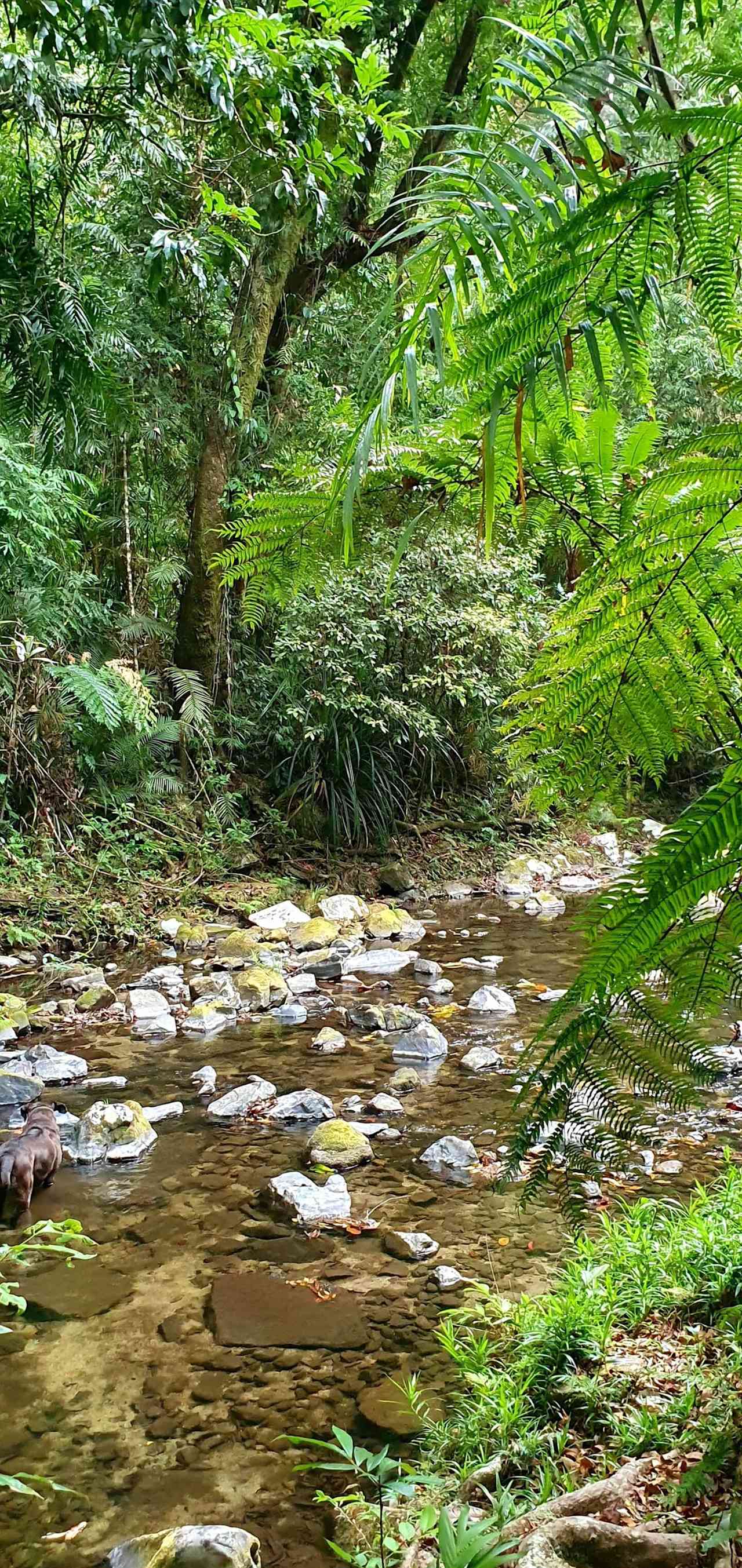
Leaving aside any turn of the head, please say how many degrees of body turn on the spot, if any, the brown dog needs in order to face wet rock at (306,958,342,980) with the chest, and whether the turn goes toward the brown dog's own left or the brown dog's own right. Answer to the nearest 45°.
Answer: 0° — it already faces it

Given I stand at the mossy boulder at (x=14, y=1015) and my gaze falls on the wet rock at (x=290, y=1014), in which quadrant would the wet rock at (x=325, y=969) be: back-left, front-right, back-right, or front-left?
front-left

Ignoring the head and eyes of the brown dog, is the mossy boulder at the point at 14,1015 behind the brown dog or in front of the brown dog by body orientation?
in front

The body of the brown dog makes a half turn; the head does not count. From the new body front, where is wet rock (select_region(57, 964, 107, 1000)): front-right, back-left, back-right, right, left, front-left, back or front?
back-right

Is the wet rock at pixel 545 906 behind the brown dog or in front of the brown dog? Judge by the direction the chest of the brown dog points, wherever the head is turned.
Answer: in front

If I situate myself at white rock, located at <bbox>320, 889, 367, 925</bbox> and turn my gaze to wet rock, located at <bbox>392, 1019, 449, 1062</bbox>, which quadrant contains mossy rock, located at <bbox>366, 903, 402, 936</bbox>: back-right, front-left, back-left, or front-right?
front-left

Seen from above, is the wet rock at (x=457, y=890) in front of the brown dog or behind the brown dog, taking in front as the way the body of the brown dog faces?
in front

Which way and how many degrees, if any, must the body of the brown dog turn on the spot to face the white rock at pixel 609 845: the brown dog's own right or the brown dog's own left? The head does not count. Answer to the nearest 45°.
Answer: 0° — it already faces it

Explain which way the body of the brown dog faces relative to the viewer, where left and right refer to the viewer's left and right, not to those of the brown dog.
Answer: facing away from the viewer and to the right of the viewer

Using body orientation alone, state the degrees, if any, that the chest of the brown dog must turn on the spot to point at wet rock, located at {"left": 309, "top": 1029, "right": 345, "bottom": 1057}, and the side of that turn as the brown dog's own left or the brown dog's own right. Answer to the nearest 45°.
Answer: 0° — it already faces it

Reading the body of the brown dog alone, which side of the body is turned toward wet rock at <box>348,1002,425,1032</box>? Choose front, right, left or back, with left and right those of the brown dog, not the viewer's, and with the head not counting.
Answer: front

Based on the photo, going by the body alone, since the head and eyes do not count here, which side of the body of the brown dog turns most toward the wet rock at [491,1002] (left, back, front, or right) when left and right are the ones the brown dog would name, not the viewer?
front

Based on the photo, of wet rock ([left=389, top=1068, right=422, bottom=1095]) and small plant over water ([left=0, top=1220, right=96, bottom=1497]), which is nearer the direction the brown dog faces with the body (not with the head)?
the wet rock

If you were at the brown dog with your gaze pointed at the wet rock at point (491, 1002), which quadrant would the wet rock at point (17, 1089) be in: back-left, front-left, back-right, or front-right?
front-left
